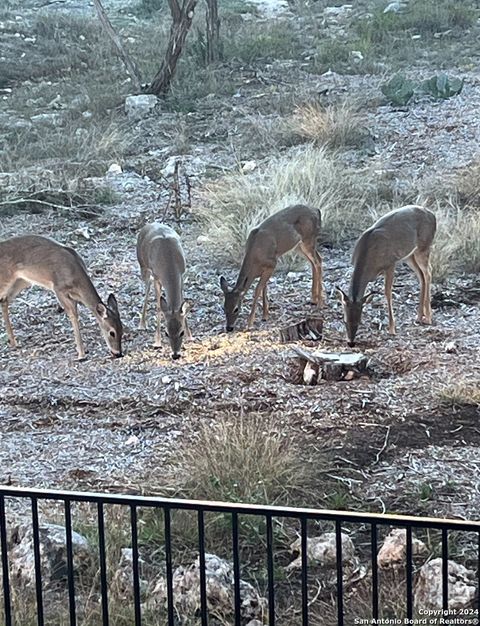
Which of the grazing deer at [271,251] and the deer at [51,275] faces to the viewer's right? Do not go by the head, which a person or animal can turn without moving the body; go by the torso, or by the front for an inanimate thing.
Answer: the deer

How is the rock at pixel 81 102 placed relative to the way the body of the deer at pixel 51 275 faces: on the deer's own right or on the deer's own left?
on the deer's own left

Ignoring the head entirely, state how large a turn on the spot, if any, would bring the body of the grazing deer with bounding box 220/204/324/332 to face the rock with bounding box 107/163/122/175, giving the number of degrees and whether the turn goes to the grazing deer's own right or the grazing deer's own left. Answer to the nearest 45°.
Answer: approximately 90° to the grazing deer's own right

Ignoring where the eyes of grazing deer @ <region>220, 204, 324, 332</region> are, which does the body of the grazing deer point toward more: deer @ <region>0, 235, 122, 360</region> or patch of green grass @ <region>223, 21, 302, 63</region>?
the deer

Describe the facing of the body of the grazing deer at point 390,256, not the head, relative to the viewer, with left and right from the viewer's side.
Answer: facing the viewer and to the left of the viewer

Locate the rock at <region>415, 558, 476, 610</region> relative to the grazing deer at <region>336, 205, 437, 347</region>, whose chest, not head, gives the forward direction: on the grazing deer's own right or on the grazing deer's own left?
on the grazing deer's own left

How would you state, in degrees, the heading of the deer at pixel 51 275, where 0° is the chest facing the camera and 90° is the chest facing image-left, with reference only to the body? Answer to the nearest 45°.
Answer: approximately 270°

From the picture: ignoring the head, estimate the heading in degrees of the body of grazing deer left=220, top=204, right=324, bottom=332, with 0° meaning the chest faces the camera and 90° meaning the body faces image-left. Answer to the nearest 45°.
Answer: approximately 45°

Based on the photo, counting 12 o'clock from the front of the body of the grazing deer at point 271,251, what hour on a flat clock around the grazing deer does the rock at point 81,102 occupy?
The rock is roughly at 4 o'clock from the grazing deer.

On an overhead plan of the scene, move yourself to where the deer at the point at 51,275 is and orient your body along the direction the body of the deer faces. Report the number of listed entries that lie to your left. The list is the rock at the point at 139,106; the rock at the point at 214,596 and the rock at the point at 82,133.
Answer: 2

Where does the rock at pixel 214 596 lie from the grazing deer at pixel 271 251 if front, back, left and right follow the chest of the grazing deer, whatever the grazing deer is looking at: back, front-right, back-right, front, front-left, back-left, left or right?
front-left

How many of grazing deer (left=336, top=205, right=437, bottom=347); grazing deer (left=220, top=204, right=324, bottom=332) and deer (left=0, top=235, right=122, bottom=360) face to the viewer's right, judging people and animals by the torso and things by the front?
1

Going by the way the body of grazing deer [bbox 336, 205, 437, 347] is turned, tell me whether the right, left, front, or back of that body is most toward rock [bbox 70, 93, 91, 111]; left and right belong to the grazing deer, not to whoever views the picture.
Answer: right
